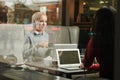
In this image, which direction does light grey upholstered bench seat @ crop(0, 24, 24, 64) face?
toward the camera

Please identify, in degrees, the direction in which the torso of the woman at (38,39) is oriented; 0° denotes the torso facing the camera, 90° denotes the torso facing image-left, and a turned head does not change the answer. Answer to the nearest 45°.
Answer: approximately 315°
